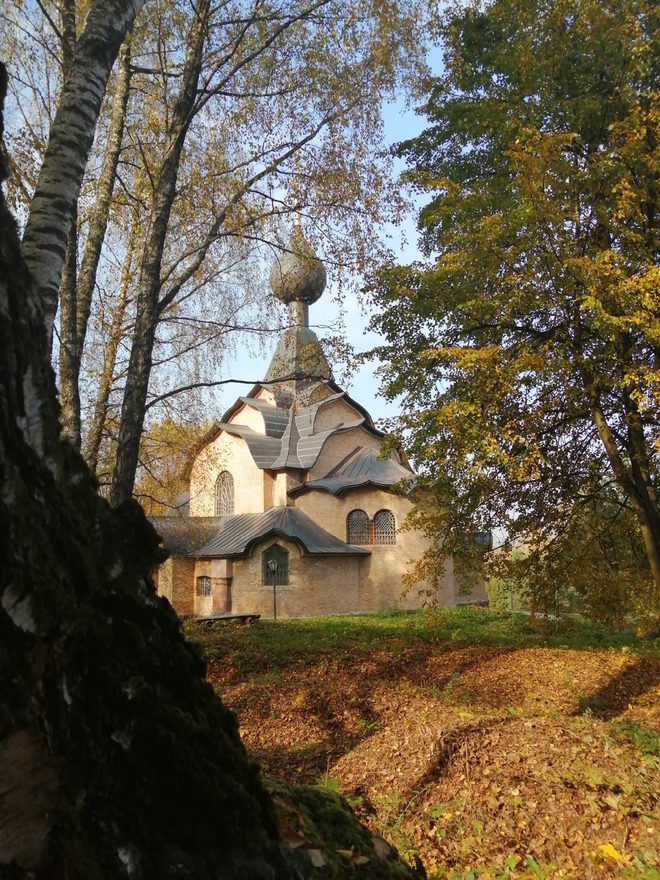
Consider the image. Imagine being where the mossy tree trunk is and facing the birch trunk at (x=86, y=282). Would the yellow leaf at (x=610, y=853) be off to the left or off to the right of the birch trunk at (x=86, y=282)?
right
